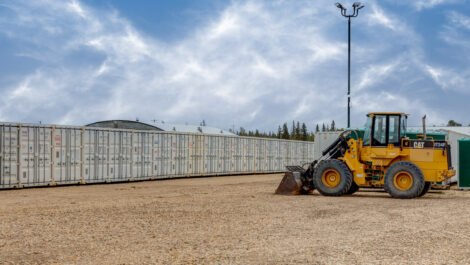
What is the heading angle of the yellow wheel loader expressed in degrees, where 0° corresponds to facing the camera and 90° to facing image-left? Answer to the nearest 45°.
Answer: approximately 90°
